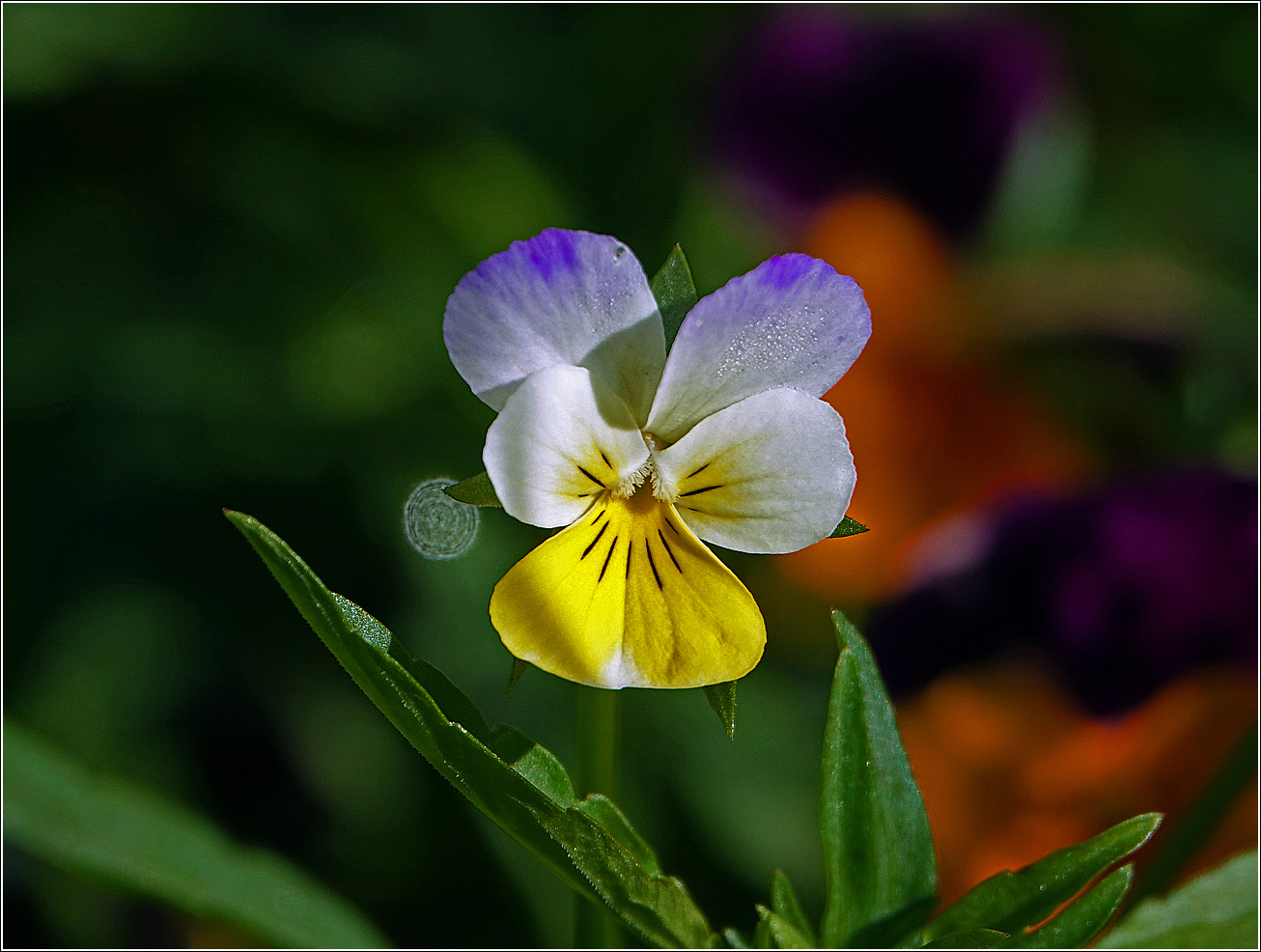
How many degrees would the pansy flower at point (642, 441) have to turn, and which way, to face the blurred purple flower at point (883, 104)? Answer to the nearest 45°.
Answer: approximately 180°

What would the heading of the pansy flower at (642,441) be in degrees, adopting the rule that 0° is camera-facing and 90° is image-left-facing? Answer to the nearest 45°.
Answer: approximately 0°

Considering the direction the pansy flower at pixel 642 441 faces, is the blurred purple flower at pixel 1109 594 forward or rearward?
rearward

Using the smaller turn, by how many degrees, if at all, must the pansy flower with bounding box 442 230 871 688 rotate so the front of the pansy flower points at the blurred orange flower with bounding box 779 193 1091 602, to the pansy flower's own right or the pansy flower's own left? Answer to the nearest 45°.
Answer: approximately 180°
